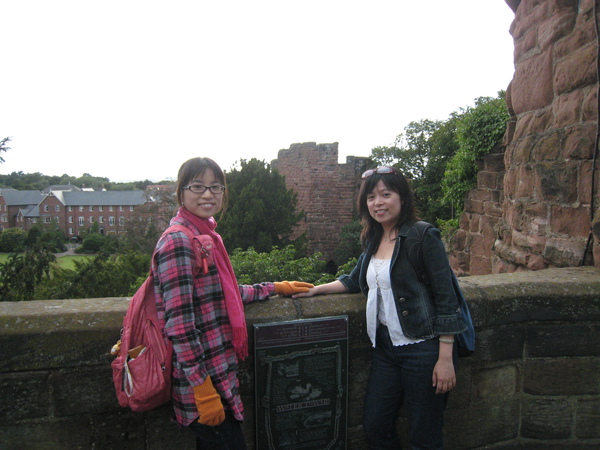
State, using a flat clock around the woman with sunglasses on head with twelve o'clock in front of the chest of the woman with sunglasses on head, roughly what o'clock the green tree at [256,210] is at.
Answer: The green tree is roughly at 4 o'clock from the woman with sunglasses on head.

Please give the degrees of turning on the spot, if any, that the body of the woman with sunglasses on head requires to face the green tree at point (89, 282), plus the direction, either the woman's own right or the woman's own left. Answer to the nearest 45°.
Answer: approximately 90° to the woman's own right

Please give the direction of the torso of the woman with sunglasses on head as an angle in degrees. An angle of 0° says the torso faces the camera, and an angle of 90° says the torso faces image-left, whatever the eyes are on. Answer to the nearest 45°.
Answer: approximately 45°

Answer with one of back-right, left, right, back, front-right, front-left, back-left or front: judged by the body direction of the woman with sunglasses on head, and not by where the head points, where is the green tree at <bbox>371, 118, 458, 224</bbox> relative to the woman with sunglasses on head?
back-right

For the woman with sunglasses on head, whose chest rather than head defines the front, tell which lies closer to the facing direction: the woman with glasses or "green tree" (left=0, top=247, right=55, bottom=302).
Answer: the woman with glasses

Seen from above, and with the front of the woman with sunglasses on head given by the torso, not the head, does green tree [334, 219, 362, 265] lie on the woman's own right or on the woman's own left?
on the woman's own right

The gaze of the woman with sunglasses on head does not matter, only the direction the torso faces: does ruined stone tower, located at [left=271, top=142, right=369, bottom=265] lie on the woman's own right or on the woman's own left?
on the woman's own right
